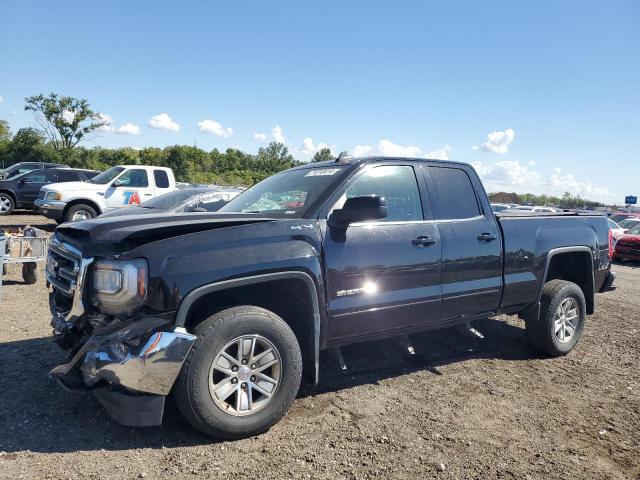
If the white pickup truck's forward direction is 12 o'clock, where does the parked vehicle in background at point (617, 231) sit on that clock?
The parked vehicle in background is roughly at 8 o'clock from the white pickup truck.

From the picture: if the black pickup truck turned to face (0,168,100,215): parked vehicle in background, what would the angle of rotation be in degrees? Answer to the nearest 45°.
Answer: approximately 90° to its right

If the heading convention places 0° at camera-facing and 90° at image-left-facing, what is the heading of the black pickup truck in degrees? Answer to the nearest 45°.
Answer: approximately 45°

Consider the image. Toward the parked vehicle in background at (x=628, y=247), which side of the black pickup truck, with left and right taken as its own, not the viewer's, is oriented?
back

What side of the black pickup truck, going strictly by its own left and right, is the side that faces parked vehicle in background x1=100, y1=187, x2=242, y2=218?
right

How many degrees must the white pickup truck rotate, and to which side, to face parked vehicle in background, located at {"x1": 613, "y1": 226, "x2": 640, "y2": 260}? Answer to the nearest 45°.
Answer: approximately 135° to its left

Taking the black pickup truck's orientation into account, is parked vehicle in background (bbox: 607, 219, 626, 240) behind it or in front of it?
behind

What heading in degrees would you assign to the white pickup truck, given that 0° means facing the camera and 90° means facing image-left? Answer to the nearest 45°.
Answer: approximately 45°
